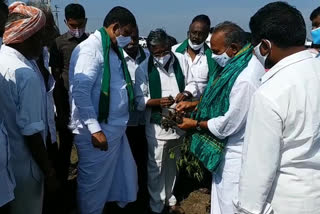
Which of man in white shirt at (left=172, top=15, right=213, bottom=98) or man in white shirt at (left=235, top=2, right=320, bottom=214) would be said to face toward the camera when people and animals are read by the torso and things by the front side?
man in white shirt at (left=172, top=15, right=213, bottom=98)

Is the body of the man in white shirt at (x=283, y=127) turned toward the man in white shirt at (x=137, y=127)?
yes

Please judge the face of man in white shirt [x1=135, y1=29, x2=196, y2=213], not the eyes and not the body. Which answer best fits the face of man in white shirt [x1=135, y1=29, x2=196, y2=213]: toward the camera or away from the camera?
toward the camera

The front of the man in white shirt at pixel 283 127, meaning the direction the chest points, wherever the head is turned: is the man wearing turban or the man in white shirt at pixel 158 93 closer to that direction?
the man in white shirt

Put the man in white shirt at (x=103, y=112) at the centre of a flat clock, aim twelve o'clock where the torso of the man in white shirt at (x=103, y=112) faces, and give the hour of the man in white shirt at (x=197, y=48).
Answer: the man in white shirt at (x=197, y=48) is roughly at 9 o'clock from the man in white shirt at (x=103, y=112).

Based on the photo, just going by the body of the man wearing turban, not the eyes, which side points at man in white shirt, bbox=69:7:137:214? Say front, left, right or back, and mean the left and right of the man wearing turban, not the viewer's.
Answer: front

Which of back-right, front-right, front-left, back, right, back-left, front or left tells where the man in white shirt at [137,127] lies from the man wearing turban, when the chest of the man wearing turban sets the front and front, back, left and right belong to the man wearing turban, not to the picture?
front

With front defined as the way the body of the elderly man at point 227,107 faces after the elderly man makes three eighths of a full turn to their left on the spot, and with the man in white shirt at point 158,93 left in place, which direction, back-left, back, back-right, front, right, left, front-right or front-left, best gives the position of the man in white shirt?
back

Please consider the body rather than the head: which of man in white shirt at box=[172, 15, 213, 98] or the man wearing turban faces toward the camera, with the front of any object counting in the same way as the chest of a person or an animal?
the man in white shirt

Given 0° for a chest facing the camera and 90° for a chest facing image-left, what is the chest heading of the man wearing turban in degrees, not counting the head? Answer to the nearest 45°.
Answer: approximately 225°

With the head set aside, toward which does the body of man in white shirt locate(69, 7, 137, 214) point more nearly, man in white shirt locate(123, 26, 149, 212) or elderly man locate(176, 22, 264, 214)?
the elderly man

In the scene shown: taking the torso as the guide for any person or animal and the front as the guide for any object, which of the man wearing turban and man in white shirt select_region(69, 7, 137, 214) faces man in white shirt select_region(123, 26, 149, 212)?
the man wearing turban

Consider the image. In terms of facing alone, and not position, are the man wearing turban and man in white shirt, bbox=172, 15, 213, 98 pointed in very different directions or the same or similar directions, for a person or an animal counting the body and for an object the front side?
very different directions

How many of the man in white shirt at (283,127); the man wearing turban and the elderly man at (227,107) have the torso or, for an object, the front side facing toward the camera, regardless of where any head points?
0

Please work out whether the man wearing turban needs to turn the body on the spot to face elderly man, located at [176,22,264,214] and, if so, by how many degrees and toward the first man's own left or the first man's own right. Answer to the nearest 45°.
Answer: approximately 45° to the first man's own right

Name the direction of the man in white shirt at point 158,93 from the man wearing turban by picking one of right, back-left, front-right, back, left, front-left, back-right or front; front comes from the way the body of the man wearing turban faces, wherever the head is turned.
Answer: front

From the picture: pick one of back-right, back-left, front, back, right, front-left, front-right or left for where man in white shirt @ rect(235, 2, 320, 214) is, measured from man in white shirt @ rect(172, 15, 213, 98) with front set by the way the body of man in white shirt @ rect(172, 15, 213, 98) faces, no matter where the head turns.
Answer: front

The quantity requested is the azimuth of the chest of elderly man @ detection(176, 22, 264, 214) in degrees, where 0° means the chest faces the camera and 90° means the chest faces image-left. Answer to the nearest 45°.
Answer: approximately 90°

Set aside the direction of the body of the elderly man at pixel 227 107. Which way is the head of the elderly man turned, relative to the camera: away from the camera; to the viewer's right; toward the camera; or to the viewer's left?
to the viewer's left

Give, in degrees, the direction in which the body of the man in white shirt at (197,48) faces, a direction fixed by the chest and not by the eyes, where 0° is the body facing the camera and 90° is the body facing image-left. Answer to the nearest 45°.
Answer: approximately 0°

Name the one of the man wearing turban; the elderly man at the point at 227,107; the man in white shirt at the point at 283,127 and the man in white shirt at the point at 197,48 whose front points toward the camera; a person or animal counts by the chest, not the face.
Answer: the man in white shirt at the point at 197,48
